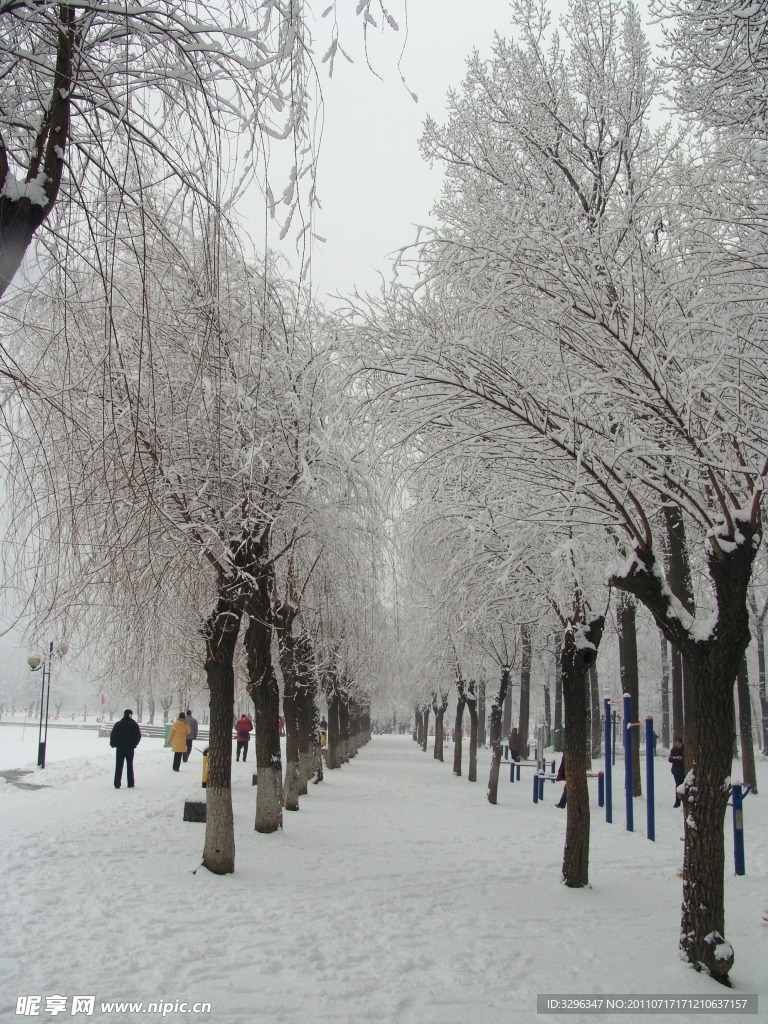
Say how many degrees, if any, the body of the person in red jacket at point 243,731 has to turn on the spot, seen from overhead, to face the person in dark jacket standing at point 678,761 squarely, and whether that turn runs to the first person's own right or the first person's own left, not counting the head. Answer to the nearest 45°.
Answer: approximately 135° to the first person's own right

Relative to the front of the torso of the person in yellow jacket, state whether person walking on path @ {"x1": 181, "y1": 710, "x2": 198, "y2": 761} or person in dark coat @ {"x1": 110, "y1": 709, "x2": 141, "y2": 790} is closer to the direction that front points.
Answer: the person walking on path

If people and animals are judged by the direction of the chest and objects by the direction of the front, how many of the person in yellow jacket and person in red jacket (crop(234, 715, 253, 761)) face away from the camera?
2

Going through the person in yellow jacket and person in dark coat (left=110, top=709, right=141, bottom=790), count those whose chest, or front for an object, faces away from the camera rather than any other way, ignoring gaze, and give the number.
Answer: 2

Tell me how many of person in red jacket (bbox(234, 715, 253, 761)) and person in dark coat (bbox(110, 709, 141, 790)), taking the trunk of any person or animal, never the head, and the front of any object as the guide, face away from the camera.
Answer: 2

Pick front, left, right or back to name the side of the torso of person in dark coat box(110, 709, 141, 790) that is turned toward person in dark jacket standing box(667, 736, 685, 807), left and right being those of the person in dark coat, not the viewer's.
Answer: right

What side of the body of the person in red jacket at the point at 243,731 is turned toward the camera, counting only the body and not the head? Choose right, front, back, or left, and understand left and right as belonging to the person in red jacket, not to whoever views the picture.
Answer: back

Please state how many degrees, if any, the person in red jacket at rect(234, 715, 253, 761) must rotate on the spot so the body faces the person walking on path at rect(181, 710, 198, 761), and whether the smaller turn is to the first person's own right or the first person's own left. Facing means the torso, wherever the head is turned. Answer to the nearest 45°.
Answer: approximately 45° to the first person's own left

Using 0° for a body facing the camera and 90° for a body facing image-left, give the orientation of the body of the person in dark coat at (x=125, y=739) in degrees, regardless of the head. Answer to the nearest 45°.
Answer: approximately 180°

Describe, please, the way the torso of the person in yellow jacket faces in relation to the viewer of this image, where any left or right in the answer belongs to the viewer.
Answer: facing away from the viewer
